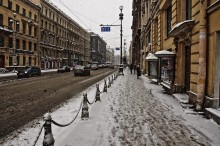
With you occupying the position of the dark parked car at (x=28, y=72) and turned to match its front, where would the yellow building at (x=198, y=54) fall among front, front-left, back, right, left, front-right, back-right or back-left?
front-left

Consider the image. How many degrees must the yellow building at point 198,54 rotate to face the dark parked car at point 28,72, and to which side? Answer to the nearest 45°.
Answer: approximately 45° to its right

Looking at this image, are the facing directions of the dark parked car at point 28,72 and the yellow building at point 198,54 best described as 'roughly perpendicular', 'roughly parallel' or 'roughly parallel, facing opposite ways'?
roughly perpendicular

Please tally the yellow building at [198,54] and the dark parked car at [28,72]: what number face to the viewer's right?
0

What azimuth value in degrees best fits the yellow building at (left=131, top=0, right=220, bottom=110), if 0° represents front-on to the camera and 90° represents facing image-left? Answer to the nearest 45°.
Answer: approximately 90°
